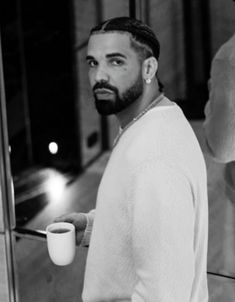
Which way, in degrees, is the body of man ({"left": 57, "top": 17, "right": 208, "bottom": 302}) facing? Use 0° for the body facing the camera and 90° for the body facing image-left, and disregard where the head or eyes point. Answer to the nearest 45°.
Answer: approximately 90°
